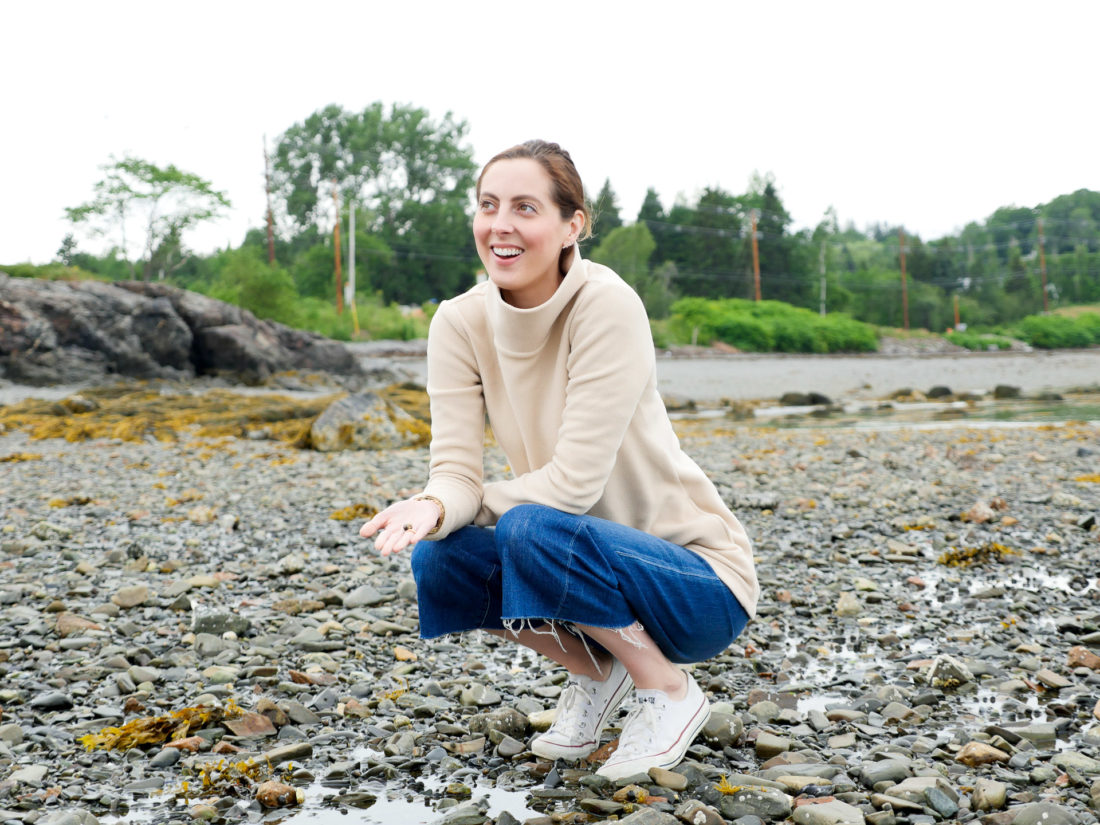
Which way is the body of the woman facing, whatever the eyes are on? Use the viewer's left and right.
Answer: facing the viewer and to the left of the viewer

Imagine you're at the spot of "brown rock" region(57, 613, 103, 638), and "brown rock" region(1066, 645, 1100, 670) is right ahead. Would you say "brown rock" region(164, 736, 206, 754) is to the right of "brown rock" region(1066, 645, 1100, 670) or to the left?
right

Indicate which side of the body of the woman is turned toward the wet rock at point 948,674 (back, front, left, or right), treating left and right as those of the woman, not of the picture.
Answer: back

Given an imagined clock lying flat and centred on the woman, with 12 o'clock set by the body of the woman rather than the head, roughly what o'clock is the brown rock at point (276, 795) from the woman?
The brown rock is roughly at 1 o'clock from the woman.

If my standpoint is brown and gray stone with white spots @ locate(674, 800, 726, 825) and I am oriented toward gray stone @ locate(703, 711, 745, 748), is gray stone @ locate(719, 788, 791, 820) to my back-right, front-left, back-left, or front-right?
front-right

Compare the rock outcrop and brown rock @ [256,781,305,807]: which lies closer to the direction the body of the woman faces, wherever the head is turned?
the brown rock

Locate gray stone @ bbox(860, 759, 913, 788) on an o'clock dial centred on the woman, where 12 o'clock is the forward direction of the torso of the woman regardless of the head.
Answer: The gray stone is roughly at 8 o'clock from the woman.

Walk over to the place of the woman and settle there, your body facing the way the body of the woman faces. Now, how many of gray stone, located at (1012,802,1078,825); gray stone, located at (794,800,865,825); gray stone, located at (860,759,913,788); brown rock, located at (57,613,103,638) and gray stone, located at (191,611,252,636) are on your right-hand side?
2

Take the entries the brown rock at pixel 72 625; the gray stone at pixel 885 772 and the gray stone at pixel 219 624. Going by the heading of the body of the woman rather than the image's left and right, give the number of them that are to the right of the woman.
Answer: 2

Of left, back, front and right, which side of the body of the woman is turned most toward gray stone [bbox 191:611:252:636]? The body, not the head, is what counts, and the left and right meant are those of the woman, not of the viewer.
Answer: right

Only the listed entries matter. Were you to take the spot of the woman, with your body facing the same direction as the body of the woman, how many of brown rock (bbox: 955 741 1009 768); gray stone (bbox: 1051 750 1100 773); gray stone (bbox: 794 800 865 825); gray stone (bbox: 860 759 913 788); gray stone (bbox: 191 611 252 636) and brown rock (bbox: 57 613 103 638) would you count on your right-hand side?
2

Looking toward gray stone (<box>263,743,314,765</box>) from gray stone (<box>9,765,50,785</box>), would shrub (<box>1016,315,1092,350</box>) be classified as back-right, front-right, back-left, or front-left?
front-left

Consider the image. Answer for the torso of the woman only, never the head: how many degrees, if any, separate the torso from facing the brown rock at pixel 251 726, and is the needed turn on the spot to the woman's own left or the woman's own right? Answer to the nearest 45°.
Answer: approximately 45° to the woman's own right

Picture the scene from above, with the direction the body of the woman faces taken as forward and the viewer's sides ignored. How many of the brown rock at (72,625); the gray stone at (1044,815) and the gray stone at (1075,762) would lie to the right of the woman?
1

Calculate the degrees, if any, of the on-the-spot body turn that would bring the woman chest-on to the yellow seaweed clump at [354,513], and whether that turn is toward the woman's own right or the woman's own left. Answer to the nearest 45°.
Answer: approximately 135° to the woman's own right

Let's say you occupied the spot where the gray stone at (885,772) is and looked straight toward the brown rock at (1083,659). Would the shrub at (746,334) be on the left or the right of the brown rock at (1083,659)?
left

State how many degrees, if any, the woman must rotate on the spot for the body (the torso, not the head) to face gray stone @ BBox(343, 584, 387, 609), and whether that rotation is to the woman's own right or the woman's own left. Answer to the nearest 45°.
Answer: approximately 90° to the woman's own right
